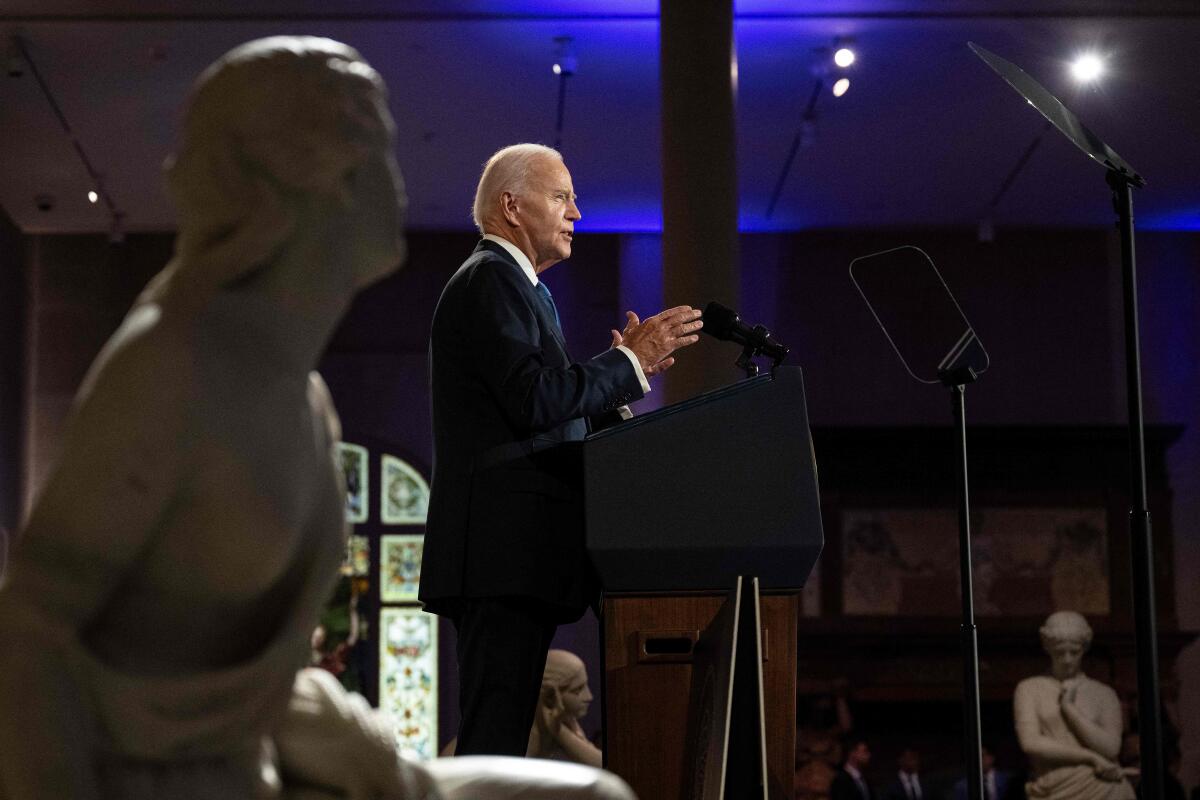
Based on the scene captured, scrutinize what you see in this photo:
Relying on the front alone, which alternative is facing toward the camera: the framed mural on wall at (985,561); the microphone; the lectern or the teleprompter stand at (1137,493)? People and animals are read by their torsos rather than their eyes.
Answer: the framed mural on wall

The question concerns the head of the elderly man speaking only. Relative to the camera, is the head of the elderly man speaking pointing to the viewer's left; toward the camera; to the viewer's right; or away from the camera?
to the viewer's right

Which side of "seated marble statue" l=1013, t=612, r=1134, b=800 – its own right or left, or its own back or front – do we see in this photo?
front

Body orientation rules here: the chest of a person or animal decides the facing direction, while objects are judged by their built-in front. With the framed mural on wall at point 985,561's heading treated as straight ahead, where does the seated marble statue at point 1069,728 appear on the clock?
The seated marble statue is roughly at 12 o'clock from the framed mural on wall.

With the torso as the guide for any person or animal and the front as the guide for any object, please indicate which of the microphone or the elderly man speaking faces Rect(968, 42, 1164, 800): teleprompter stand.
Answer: the elderly man speaking

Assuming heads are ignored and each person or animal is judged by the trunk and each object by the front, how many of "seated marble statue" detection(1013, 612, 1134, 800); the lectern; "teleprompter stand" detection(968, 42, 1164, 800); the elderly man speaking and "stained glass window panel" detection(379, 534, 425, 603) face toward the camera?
2

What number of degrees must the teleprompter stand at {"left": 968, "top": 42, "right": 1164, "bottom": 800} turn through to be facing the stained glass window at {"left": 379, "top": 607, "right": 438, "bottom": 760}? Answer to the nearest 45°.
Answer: approximately 45° to its right

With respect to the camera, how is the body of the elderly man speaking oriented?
to the viewer's right

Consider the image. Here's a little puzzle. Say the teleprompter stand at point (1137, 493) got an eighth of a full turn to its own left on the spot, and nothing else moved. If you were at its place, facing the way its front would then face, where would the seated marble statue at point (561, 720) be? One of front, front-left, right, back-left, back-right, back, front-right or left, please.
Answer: right

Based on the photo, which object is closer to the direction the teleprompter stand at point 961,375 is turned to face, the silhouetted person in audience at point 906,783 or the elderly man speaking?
the elderly man speaking

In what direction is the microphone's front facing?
to the viewer's left

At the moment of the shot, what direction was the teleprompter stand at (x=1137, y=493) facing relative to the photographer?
facing to the left of the viewer

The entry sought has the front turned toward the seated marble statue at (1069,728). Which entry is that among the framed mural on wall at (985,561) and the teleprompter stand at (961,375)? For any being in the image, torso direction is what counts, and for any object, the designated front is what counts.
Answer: the framed mural on wall

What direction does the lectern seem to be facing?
to the viewer's right

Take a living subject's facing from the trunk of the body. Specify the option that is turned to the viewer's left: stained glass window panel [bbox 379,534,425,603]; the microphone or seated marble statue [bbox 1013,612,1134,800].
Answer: the microphone
